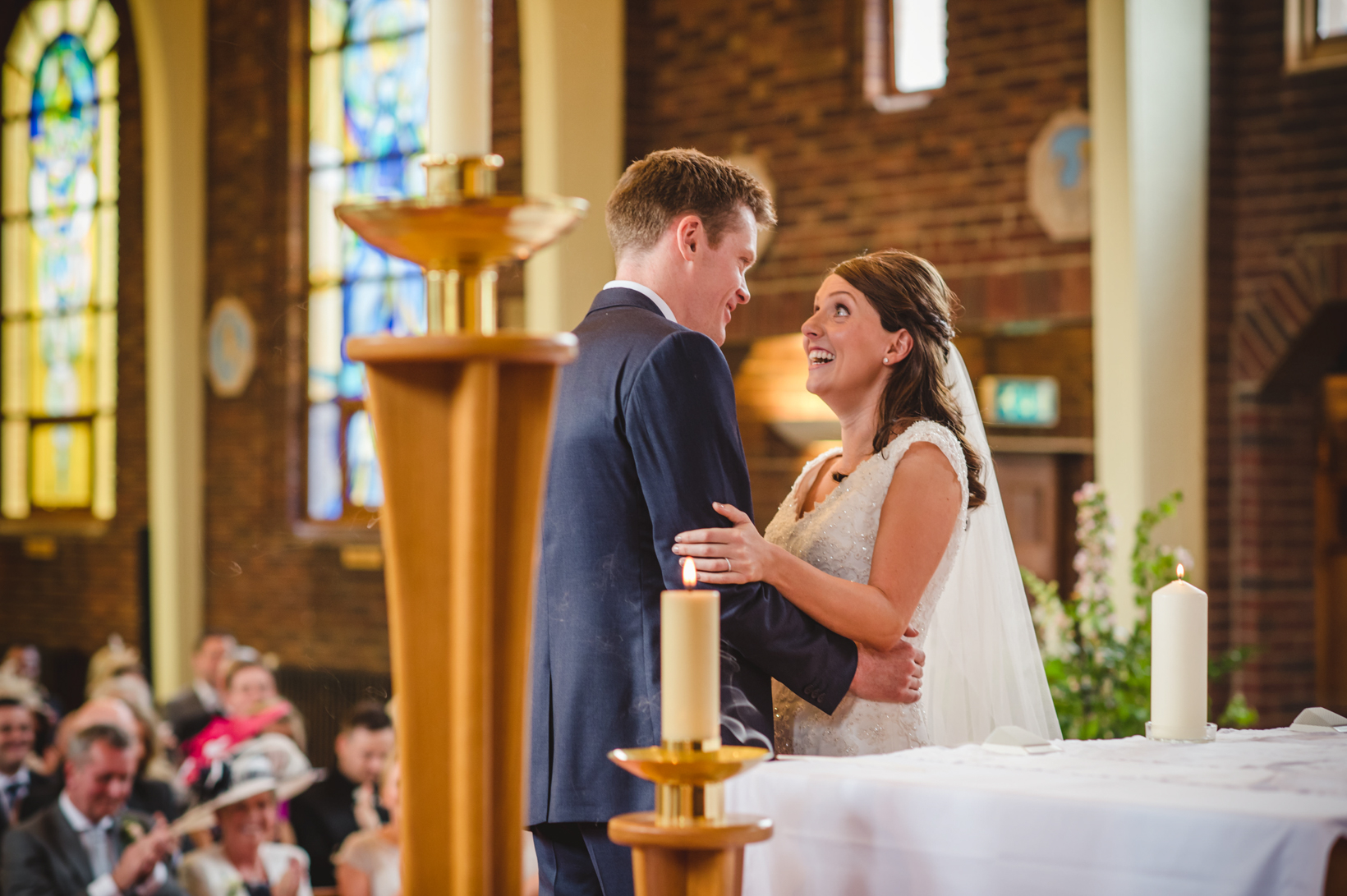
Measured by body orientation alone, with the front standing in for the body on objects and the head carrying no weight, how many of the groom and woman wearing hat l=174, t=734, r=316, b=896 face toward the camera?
1

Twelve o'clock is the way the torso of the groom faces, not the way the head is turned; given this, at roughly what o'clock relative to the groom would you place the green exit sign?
The green exit sign is roughly at 11 o'clock from the groom.

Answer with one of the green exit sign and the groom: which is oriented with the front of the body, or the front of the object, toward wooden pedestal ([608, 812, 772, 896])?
the green exit sign

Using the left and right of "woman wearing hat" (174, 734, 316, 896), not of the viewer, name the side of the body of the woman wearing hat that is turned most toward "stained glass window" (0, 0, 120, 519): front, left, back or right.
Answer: back

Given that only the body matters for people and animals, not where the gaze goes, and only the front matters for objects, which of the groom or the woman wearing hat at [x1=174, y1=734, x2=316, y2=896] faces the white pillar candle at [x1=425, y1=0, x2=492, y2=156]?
the woman wearing hat

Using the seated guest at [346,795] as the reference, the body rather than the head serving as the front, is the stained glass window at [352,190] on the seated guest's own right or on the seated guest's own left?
on the seated guest's own left

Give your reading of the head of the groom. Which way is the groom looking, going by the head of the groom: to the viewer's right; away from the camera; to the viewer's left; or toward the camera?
to the viewer's right

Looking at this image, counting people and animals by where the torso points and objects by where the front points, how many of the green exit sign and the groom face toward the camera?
1
